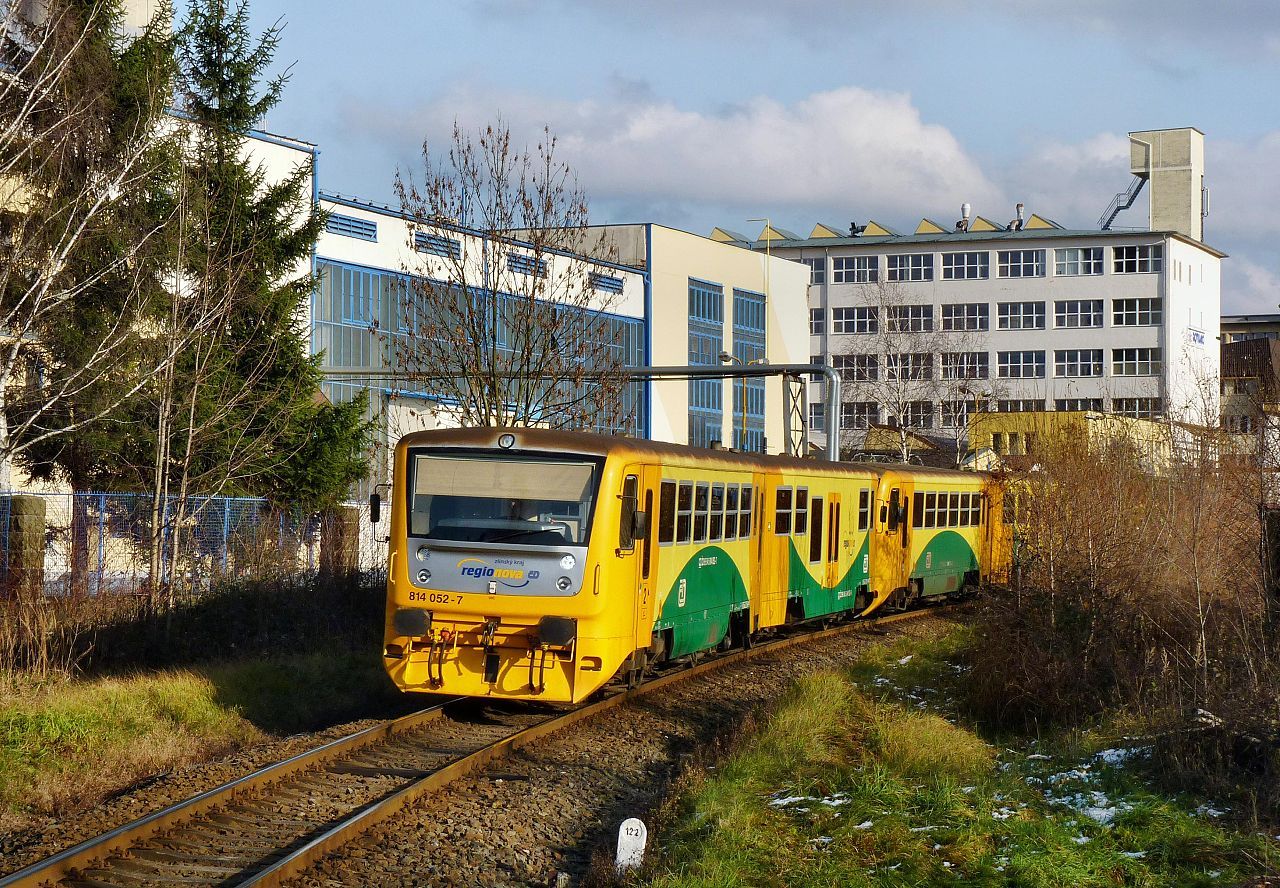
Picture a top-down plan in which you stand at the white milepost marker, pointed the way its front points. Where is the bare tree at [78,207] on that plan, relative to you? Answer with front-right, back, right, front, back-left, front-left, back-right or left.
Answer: back-right

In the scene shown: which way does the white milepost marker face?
toward the camera

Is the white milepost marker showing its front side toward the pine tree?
no

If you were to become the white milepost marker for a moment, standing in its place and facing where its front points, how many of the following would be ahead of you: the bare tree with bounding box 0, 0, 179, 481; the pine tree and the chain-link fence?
0

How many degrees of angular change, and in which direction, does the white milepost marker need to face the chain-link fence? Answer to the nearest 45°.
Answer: approximately 135° to its right

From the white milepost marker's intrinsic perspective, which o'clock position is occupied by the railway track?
The railway track is roughly at 4 o'clock from the white milepost marker.

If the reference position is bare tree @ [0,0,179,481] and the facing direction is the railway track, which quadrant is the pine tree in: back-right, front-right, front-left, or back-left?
back-left
